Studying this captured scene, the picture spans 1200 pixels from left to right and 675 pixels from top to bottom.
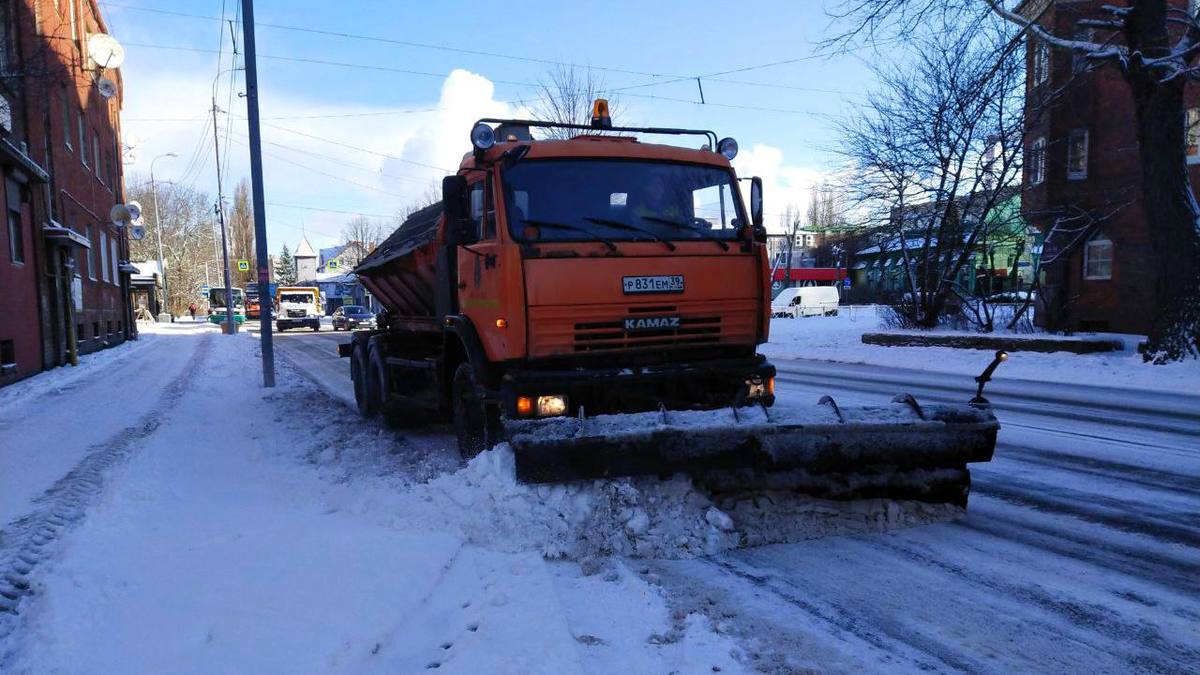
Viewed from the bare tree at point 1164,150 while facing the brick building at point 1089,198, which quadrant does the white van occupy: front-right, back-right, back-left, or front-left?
front-left

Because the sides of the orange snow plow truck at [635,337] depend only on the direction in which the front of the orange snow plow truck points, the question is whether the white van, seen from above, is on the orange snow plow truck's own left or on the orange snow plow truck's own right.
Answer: on the orange snow plow truck's own left

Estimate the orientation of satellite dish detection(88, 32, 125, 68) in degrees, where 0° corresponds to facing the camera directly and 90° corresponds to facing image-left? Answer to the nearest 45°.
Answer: approximately 315°

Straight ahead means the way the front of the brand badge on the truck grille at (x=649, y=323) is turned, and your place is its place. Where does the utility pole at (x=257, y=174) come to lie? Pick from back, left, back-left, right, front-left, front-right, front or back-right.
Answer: back-right

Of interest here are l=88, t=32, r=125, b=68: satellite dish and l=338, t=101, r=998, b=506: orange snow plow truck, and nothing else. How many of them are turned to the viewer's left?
0

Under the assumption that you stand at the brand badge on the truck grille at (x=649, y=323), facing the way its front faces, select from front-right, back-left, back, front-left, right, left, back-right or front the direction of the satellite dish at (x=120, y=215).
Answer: back-right

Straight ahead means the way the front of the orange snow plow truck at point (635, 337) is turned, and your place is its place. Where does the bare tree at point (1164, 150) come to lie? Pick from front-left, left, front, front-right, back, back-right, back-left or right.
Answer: left

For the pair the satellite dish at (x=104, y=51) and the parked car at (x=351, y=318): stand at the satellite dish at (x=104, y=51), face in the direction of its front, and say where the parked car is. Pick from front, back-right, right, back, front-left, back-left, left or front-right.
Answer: left

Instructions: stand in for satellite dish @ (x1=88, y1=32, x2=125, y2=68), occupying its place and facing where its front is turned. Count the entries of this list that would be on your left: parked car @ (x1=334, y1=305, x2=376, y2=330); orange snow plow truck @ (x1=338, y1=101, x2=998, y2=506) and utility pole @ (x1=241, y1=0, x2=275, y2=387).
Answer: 1

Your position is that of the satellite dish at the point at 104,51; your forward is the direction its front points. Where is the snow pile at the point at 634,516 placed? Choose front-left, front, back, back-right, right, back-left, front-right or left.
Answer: front-right

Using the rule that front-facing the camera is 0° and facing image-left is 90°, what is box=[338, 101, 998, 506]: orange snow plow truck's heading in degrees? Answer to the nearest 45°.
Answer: approximately 315°

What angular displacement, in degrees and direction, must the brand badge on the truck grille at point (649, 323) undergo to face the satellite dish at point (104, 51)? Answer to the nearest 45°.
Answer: approximately 135° to its right

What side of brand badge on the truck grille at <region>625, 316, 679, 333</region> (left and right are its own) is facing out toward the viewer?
front
